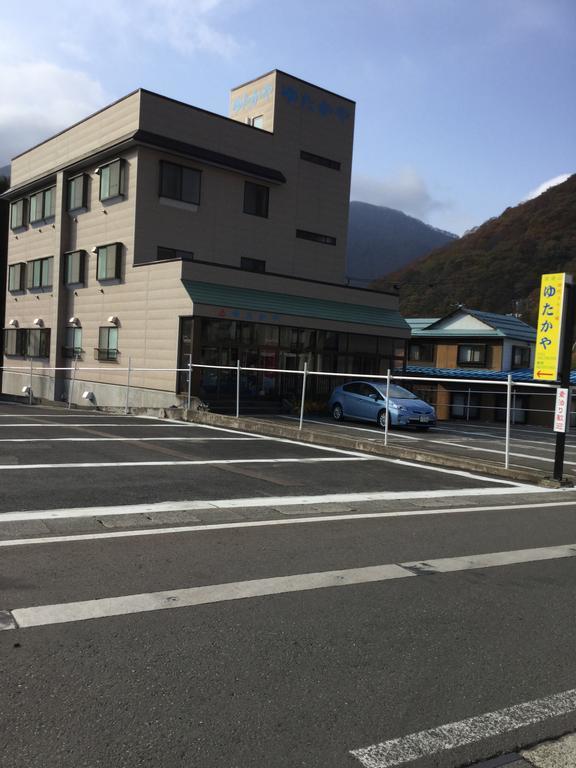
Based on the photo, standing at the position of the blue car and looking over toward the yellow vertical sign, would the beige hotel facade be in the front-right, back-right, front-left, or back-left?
back-right

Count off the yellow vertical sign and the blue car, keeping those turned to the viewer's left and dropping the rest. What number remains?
0

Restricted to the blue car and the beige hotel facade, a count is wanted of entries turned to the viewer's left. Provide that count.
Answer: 0

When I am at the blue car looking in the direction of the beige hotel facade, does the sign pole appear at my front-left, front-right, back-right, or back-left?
back-left

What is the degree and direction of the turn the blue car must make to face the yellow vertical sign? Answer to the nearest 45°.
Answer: approximately 45° to its right

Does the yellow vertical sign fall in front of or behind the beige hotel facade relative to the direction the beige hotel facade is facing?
in front

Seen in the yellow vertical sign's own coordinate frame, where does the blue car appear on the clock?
The blue car is roughly at 5 o'clock from the yellow vertical sign.

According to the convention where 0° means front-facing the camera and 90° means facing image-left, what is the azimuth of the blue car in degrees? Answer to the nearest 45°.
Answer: approximately 315°

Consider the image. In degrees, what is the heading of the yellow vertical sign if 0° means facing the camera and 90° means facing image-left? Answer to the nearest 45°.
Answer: approximately 0°

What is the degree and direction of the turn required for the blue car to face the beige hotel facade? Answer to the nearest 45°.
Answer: approximately 180°

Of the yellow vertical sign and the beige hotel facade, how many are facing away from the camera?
0
